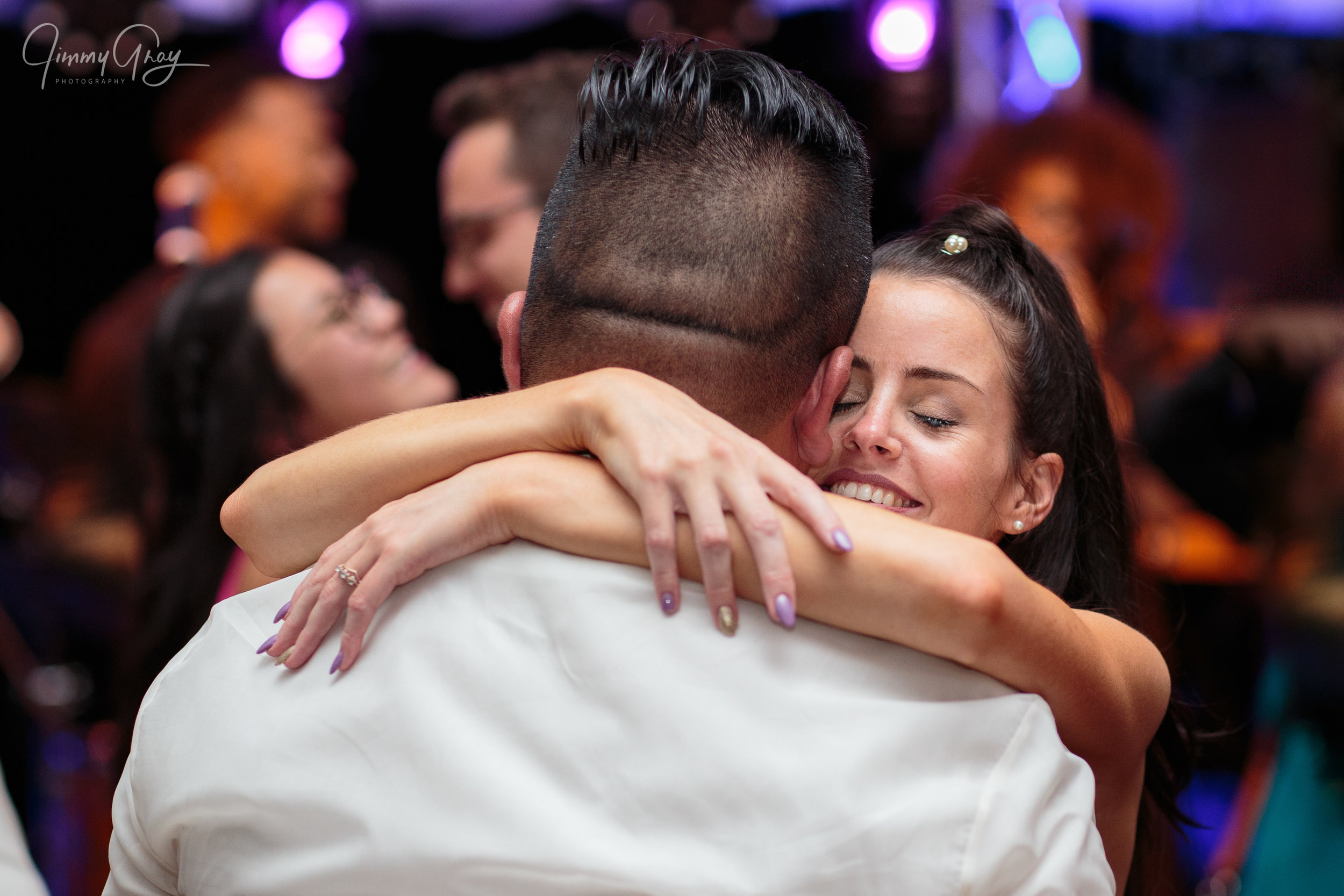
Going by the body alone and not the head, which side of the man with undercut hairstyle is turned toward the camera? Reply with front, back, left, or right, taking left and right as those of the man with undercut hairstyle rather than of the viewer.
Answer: back

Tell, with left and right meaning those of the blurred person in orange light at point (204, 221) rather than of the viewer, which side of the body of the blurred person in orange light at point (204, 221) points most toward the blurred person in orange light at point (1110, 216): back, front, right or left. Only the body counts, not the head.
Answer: front

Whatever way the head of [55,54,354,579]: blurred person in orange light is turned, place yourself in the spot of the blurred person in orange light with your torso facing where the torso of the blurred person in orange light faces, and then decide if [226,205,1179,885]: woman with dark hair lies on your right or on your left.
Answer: on your right

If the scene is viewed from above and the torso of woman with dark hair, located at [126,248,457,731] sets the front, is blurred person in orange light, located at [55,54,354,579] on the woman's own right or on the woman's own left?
on the woman's own left

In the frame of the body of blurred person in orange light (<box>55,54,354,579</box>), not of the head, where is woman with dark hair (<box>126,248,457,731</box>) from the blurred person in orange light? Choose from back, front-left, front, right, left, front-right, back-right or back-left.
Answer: right

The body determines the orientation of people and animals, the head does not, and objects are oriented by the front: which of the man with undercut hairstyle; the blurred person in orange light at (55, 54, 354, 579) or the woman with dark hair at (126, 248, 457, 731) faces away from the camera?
the man with undercut hairstyle

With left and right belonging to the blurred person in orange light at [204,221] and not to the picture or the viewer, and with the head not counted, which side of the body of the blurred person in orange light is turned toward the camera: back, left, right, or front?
right

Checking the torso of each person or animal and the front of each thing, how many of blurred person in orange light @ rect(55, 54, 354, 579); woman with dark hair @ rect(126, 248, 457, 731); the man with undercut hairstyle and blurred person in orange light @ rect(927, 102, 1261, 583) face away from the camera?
1

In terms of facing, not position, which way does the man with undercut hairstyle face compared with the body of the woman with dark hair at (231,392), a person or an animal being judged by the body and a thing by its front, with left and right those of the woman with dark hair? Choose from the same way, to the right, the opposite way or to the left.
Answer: to the left

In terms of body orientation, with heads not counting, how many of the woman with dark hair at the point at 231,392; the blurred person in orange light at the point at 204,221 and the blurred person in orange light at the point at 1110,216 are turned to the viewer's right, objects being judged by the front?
2

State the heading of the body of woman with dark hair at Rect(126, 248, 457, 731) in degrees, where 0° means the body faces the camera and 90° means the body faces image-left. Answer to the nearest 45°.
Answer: approximately 270°
